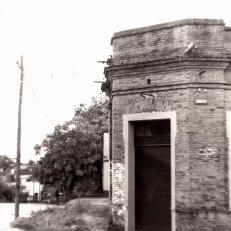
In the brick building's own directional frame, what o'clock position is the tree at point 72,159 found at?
The tree is roughly at 4 o'clock from the brick building.

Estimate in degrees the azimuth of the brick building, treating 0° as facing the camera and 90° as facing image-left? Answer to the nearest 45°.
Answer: approximately 45°
